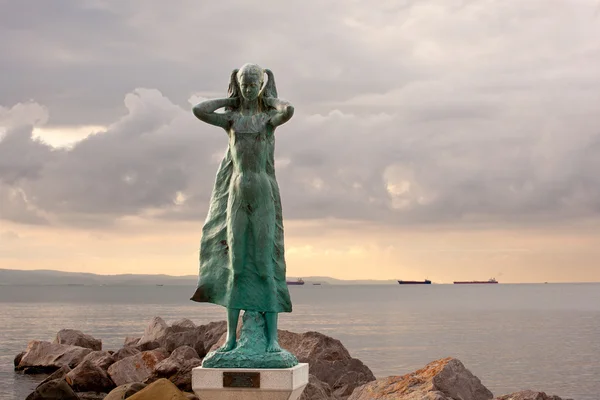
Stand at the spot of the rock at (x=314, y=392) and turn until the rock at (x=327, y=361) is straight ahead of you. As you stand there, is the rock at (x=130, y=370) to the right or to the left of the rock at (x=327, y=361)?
left

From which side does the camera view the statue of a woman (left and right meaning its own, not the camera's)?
front

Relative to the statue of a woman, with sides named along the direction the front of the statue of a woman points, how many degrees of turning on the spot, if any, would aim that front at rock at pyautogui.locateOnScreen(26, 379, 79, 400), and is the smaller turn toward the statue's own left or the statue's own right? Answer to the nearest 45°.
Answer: approximately 135° to the statue's own right

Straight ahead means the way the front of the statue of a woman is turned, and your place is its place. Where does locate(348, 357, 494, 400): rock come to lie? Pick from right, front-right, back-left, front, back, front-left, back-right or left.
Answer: back-left

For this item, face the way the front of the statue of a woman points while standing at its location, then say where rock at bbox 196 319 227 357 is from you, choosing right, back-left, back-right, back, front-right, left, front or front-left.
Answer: back

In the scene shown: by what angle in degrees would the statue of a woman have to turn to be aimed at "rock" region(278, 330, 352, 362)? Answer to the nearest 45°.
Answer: approximately 180°

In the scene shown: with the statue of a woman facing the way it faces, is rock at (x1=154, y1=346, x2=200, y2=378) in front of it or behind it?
behind

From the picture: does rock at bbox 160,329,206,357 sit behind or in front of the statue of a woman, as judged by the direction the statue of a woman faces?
behind

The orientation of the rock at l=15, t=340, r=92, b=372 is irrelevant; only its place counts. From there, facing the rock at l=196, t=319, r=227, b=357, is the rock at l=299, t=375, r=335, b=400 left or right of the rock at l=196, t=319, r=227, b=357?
right

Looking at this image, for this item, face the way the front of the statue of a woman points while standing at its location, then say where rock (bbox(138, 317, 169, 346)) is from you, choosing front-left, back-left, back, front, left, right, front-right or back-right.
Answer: back
